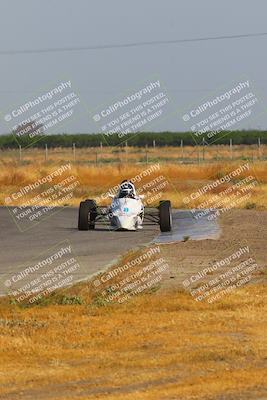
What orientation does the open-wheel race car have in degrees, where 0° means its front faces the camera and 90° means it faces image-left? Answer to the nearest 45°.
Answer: approximately 0°
